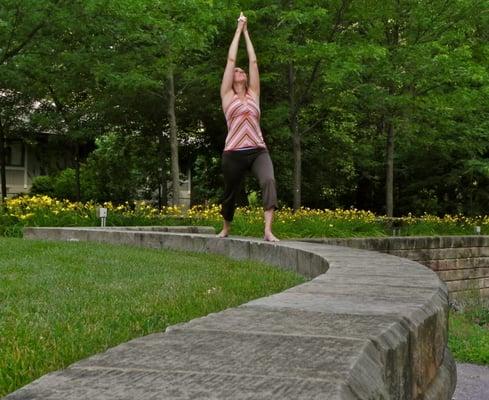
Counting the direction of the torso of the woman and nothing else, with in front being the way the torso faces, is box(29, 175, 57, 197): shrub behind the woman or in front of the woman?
behind

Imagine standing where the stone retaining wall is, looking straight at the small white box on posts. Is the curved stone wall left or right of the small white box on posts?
left

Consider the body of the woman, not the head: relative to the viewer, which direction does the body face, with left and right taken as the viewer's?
facing the viewer

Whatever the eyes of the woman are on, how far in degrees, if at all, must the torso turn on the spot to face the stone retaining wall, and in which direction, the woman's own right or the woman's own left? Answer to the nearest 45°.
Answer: approximately 135° to the woman's own left

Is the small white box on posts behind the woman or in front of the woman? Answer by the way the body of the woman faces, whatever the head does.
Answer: behind
